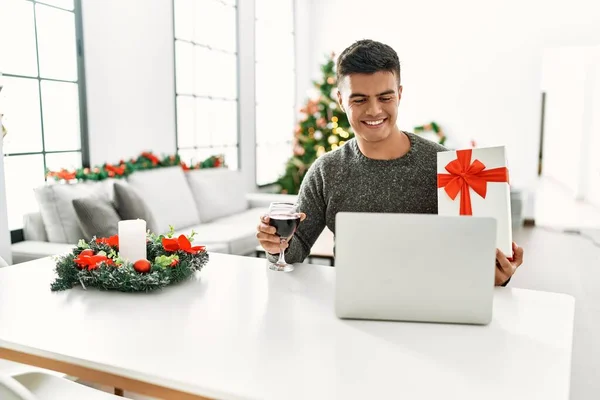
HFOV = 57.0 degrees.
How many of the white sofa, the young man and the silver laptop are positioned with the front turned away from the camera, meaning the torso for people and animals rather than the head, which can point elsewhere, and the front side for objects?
1

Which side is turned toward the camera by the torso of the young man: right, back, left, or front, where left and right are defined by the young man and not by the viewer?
front

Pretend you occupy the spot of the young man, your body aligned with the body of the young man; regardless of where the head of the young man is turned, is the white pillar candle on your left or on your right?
on your right

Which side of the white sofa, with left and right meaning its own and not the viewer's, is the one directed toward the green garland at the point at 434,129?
left

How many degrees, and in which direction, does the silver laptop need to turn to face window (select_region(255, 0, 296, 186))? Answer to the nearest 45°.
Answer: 0° — it already faces it

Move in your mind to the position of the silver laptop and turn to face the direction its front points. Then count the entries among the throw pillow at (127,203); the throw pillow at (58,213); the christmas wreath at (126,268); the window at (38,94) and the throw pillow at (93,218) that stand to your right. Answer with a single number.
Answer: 0

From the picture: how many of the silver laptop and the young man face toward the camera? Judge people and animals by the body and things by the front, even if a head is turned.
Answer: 1

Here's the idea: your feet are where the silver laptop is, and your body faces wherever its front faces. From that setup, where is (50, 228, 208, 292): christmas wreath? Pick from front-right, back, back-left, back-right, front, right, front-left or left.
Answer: left

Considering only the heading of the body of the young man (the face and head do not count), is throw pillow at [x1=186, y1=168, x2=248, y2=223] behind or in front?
behind

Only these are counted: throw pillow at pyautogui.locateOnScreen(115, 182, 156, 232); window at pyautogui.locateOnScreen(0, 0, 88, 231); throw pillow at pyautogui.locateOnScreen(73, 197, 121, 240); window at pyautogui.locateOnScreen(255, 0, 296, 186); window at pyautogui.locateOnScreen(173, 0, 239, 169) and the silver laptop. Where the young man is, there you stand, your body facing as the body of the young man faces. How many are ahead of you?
1

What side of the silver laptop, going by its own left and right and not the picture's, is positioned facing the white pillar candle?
left

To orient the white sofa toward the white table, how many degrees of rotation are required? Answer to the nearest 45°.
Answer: approximately 45° to its right

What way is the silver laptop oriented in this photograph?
away from the camera

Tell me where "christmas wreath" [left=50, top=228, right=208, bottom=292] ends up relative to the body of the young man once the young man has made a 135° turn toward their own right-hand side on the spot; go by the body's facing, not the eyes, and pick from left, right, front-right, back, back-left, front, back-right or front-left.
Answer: left

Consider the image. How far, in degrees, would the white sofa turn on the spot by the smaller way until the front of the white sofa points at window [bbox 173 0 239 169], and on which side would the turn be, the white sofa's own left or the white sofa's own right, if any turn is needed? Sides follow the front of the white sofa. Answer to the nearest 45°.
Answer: approximately 135° to the white sofa's own left

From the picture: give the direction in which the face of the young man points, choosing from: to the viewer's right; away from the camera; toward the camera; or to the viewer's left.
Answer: toward the camera

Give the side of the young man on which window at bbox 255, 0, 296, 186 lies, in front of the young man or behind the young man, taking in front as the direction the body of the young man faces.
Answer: behind

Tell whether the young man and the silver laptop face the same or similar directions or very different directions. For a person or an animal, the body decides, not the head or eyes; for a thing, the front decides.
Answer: very different directions
